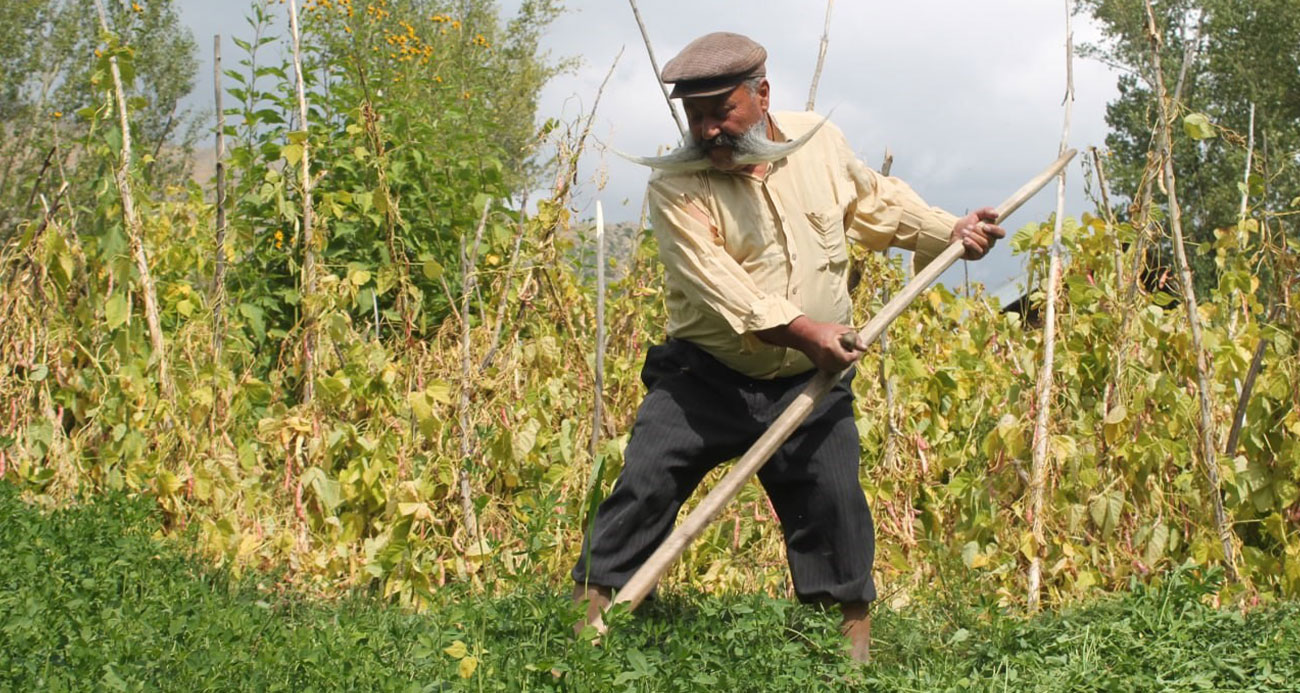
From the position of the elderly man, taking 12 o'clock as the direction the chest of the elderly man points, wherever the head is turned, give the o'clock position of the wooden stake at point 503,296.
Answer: The wooden stake is roughly at 5 o'clock from the elderly man.

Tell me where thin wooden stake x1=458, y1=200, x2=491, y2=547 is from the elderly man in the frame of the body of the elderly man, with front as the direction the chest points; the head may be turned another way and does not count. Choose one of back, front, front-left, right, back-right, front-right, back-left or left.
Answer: back-right

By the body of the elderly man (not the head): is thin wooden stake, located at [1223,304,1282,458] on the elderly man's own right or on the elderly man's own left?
on the elderly man's own left

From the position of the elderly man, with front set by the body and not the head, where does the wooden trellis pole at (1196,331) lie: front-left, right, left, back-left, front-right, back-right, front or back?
back-left

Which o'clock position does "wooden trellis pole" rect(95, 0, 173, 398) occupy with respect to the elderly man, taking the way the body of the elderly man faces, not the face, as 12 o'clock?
The wooden trellis pole is roughly at 4 o'clock from the elderly man.

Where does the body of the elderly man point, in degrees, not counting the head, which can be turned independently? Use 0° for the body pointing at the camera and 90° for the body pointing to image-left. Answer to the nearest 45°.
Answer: approximately 0°

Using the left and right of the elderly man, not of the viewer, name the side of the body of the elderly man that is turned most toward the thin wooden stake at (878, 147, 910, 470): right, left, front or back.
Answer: back

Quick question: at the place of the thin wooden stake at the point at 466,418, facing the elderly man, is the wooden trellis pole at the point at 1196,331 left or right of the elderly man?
left
